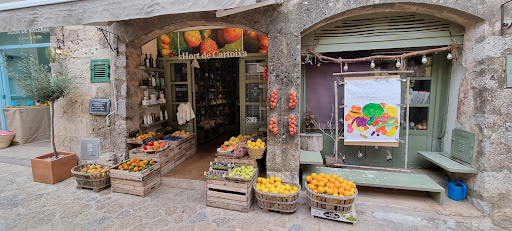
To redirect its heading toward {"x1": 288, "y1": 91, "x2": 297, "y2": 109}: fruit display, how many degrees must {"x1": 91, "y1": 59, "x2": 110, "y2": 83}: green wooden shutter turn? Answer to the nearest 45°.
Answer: approximately 45° to its left

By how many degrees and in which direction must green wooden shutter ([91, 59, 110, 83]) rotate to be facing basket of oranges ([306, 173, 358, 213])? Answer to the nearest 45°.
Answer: approximately 45° to its left

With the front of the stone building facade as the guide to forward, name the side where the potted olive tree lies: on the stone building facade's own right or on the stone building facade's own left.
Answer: on the stone building facade's own right

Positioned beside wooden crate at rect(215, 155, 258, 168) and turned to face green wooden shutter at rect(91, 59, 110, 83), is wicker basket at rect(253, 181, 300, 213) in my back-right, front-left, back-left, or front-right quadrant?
back-left

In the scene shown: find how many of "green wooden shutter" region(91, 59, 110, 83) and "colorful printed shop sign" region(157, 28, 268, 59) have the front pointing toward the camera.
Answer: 2
